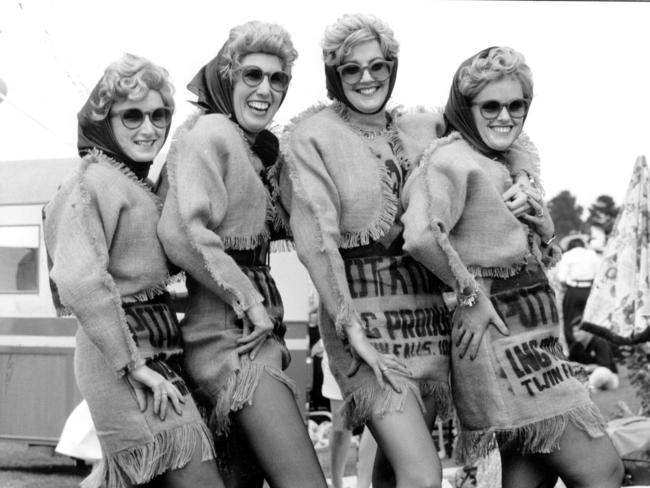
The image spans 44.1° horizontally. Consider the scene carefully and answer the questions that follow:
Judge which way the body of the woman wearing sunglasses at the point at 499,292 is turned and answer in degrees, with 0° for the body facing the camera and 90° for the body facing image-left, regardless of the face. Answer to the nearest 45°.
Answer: approximately 315°

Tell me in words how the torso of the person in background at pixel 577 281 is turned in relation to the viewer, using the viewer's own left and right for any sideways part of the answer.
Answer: facing away from the viewer

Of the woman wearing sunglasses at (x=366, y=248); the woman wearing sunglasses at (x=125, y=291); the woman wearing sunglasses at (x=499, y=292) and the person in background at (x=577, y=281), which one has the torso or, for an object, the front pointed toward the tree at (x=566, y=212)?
the person in background

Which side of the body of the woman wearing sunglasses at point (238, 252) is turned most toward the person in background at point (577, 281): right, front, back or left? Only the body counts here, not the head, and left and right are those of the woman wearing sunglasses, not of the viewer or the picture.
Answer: left

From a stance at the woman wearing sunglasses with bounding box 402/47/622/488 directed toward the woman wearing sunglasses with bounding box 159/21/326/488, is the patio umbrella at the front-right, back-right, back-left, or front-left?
back-right

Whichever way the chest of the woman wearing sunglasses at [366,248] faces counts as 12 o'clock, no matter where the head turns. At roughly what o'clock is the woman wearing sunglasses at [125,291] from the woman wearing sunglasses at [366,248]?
the woman wearing sunglasses at [125,291] is roughly at 4 o'clock from the woman wearing sunglasses at [366,248].

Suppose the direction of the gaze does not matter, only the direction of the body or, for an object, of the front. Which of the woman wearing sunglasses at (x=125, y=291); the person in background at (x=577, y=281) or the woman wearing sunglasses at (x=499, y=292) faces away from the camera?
the person in background

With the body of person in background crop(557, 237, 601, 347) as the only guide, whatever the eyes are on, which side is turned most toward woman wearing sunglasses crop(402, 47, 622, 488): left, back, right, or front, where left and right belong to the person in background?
back

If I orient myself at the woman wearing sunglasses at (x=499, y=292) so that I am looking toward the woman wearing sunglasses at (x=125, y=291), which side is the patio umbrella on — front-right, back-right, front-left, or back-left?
back-right

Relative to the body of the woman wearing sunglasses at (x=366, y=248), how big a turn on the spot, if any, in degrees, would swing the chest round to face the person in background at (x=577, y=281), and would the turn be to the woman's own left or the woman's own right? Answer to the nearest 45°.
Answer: approximately 135° to the woman's own left

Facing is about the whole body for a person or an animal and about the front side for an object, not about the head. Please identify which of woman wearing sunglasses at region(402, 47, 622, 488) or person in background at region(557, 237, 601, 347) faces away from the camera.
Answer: the person in background
